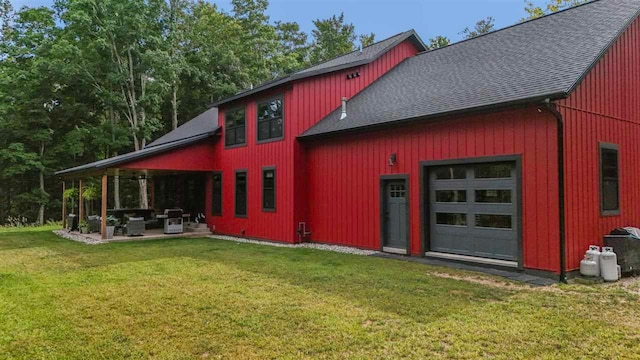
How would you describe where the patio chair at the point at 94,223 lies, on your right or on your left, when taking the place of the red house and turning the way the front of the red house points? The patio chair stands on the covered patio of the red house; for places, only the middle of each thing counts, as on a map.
on your right

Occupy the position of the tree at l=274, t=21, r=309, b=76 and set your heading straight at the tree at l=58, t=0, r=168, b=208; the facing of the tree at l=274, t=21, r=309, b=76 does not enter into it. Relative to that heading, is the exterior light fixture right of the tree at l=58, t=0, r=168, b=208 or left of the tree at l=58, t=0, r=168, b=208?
left

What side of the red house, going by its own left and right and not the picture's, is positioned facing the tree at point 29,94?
right

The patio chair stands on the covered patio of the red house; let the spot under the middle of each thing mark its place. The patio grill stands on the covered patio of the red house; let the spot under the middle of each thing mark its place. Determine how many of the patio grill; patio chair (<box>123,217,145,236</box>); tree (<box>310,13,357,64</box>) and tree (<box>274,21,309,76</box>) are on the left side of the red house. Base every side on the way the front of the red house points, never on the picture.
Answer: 0

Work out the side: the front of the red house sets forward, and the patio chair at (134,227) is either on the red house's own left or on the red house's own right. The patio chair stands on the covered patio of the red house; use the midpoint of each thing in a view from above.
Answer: on the red house's own right

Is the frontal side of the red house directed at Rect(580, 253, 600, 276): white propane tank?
no

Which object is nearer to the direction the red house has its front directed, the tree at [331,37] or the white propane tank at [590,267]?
the white propane tank

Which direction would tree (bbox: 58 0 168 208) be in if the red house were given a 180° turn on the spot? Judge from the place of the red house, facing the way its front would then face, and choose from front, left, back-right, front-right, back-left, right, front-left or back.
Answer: left
